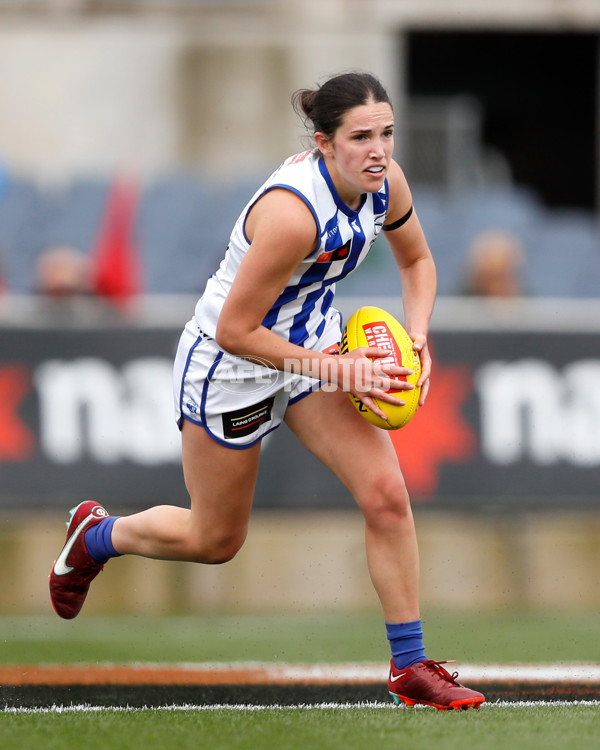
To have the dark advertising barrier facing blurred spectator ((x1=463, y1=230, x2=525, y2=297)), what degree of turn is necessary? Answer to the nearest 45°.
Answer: approximately 135° to its left

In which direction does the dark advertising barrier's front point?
toward the camera

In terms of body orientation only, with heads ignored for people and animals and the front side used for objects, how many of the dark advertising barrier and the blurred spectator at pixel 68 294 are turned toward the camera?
2

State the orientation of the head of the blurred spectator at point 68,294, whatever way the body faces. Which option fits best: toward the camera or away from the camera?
toward the camera

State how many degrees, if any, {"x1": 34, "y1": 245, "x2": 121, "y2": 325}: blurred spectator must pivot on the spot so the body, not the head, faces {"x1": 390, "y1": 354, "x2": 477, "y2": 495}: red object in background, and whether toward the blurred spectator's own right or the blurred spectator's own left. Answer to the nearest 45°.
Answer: approximately 90° to the blurred spectator's own left

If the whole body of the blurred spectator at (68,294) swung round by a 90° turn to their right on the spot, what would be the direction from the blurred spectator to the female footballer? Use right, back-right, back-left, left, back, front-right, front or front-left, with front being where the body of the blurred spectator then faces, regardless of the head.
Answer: left

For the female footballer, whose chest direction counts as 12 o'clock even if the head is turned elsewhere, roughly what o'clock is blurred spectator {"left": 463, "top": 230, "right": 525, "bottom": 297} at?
The blurred spectator is roughly at 8 o'clock from the female footballer.

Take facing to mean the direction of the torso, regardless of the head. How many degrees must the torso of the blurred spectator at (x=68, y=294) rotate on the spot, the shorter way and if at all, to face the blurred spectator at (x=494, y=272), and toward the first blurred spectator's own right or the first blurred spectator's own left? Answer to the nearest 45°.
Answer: approximately 90° to the first blurred spectator's own left

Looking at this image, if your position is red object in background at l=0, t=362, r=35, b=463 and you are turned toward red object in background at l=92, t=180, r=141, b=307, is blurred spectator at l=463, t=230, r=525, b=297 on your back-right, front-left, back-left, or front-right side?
front-right

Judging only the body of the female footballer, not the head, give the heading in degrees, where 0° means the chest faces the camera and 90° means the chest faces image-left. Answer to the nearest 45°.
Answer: approximately 315°

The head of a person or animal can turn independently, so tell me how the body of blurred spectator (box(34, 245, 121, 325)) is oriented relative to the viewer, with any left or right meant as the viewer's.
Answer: facing the viewer
